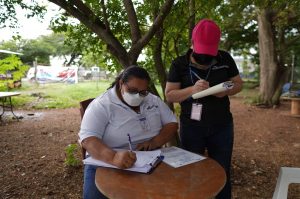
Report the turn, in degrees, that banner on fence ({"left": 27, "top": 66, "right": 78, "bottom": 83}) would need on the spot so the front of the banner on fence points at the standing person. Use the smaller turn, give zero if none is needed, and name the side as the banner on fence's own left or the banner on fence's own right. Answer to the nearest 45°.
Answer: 0° — it already faces them

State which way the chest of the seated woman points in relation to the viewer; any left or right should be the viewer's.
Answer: facing the viewer and to the right of the viewer

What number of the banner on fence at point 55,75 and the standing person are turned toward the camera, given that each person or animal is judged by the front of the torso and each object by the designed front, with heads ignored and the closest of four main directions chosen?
2

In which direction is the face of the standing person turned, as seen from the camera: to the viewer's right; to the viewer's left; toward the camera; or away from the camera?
toward the camera

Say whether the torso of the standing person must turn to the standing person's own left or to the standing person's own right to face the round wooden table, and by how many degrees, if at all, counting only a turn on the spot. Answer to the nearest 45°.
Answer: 0° — they already face it

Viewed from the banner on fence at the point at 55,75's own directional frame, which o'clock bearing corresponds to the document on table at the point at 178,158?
The document on table is roughly at 12 o'clock from the banner on fence.

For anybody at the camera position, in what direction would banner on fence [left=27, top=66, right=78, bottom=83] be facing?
facing the viewer

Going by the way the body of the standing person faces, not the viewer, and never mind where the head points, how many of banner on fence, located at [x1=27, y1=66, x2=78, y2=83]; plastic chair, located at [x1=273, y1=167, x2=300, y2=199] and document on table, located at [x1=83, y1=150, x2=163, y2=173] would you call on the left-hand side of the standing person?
1

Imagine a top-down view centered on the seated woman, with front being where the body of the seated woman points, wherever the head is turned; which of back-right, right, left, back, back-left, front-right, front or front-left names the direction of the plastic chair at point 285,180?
front-left

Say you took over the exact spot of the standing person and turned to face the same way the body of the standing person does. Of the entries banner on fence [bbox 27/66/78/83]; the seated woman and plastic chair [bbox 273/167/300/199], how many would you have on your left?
1

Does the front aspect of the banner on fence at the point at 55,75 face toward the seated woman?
yes

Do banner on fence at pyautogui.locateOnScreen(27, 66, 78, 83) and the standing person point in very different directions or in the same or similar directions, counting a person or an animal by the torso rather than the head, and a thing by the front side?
same or similar directions

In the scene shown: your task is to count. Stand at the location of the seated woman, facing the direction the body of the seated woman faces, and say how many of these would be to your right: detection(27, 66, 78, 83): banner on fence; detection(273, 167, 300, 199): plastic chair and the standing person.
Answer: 0

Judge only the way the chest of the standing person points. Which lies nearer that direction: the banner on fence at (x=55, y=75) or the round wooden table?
the round wooden table

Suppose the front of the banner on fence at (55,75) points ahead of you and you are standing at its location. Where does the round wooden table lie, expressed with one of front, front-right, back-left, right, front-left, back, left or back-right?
front

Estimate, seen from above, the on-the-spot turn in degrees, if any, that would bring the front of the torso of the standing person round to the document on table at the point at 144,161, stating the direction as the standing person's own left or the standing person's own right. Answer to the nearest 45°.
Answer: approximately 45° to the standing person's own right

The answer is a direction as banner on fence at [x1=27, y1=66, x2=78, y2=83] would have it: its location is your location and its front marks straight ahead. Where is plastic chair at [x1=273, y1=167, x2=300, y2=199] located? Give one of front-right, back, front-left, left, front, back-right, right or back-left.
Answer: front

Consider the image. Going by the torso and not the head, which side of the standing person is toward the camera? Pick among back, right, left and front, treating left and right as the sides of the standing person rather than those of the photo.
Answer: front
